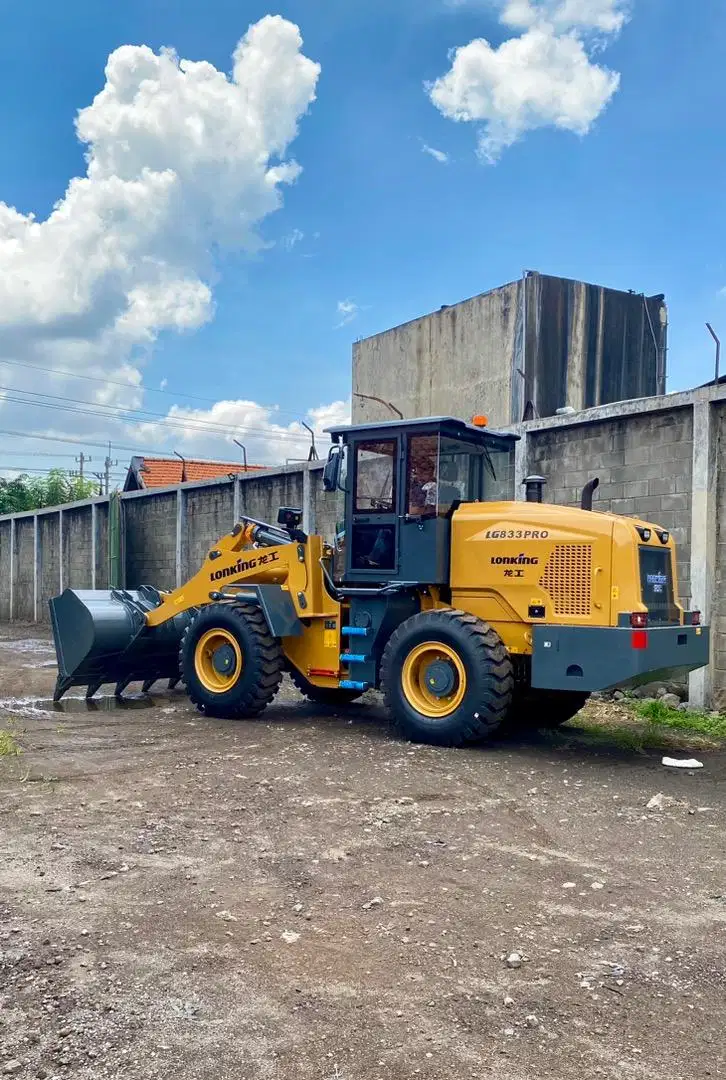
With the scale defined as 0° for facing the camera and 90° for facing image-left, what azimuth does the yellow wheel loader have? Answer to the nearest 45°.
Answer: approximately 135°

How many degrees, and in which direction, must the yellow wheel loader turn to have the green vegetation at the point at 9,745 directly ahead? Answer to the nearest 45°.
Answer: approximately 45° to its left

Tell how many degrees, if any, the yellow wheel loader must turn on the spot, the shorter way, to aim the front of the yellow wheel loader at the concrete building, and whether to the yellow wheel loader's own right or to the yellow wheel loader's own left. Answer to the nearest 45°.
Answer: approximately 45° to the yellow wheel loader's own right

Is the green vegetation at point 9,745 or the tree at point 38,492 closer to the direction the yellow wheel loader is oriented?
the tree

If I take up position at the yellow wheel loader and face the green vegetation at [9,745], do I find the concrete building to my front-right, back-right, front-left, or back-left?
back-right
